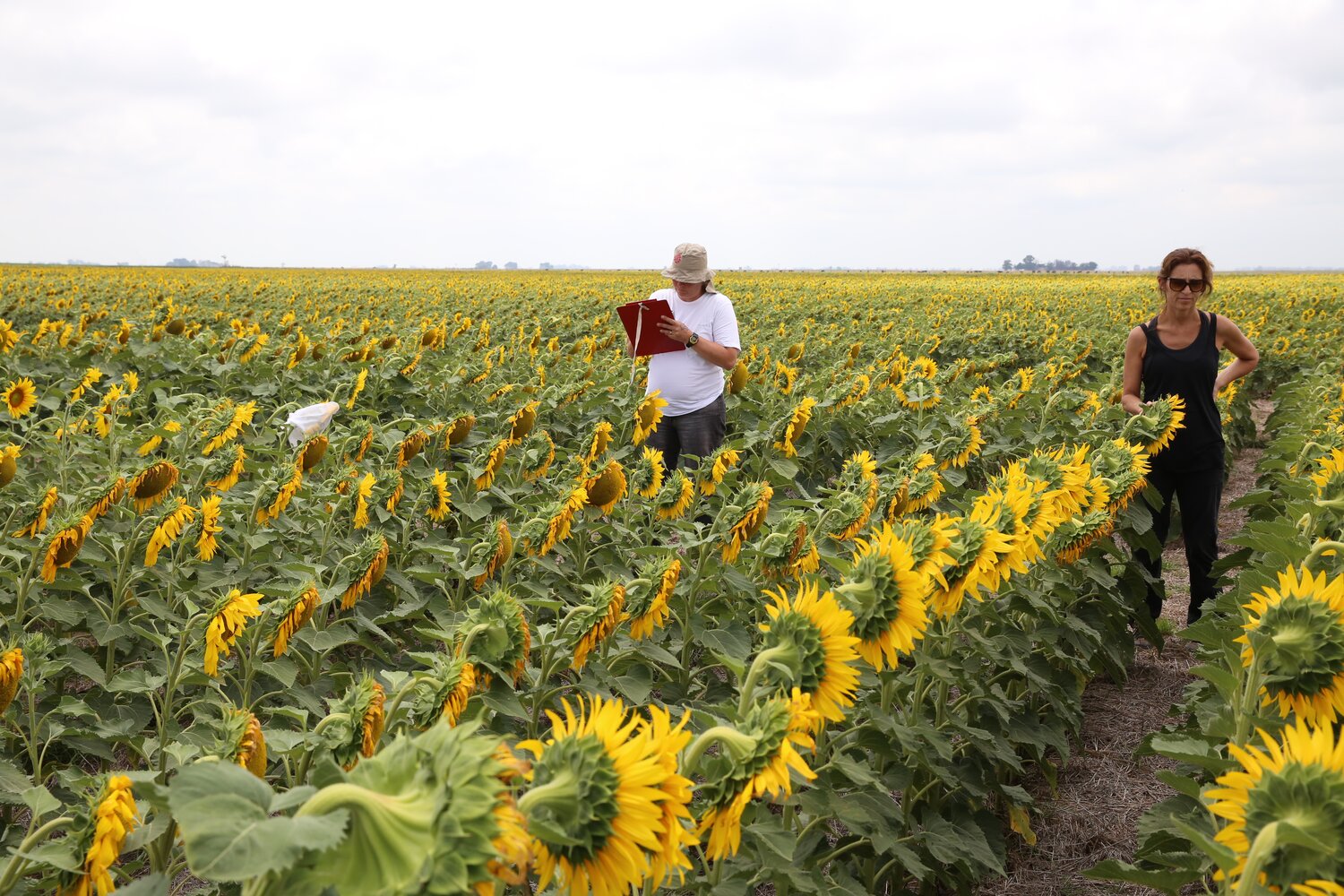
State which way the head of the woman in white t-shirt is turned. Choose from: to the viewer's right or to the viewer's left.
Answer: to the viewer's left

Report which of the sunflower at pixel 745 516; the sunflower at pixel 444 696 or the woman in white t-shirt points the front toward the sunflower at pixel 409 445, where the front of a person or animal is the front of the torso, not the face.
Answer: the woman in white t-shirt

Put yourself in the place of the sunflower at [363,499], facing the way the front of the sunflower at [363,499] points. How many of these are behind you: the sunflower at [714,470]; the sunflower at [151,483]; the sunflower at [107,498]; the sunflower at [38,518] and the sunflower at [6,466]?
4

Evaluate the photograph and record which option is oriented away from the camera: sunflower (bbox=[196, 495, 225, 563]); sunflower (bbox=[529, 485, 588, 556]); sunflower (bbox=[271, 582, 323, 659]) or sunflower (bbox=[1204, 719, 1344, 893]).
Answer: sunflower (bbox=[1204, 719, 1344, 893])

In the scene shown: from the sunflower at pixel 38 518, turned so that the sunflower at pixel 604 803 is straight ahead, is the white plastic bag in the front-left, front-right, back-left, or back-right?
back-left

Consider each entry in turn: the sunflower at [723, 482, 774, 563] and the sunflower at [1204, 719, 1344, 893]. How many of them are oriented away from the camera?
1

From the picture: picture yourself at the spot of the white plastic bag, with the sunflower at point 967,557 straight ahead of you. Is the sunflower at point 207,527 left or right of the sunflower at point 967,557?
right

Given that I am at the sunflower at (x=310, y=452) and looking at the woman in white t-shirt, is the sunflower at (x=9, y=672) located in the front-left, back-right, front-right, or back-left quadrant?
back-right
